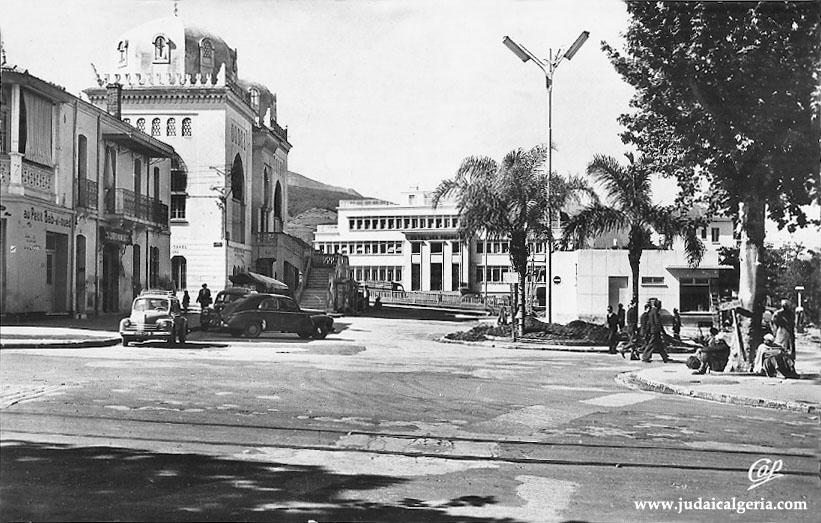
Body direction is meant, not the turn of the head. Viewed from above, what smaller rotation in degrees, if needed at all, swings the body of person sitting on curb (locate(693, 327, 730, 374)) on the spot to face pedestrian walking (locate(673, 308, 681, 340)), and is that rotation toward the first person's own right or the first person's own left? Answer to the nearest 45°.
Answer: approximately 90° to the first person's own right

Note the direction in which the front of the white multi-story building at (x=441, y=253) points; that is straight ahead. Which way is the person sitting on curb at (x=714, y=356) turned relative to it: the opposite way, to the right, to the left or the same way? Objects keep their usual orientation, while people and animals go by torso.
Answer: to the right

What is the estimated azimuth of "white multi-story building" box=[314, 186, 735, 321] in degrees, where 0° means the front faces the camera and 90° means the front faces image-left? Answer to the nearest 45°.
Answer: approximately 0°

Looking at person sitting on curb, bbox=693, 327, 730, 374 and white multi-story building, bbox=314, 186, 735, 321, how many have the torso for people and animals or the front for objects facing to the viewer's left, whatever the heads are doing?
1

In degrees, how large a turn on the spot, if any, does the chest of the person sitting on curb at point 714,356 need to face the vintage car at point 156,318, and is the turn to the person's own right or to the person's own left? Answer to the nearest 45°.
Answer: approximately 45° to the person's own left

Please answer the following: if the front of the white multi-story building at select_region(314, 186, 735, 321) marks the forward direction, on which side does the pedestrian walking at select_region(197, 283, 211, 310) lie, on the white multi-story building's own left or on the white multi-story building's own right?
on the white multi-story building's own right

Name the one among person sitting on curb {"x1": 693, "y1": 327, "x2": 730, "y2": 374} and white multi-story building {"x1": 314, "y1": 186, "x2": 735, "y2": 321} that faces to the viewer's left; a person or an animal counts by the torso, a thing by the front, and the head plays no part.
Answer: the person sitting on curb

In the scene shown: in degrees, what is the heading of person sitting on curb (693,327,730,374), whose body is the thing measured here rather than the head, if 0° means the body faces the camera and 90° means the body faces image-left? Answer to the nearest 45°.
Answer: approximately 90°

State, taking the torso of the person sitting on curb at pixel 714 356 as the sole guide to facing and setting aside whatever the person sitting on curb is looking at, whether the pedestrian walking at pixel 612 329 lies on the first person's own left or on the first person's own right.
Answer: on the first person's own right
